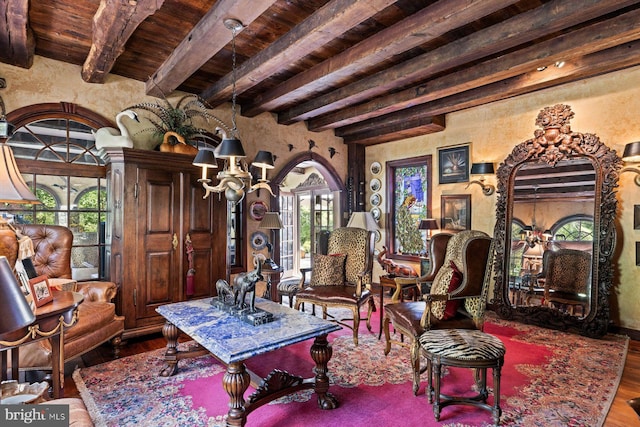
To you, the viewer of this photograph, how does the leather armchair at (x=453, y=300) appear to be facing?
facing the viewer and to the left of the viewer

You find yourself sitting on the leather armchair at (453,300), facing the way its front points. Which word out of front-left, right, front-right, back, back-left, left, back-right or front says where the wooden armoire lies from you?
front-right

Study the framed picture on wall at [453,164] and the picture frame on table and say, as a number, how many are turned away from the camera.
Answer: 0

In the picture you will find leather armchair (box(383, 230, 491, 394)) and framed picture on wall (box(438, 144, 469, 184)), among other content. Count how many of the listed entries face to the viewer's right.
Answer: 0

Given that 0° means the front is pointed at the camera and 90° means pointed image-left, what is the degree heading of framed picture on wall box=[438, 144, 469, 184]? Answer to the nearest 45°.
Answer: approximately 45°

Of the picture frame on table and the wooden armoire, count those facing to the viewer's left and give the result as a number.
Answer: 0

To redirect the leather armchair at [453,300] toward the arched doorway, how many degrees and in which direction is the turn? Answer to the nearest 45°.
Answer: approximately 90° to its right

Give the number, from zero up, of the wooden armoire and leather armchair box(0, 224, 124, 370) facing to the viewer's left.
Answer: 0

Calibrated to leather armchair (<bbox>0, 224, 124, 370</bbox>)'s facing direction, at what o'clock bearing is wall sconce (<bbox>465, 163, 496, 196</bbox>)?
The wall sconce is roughly at 11 o'clock from the leather armchair.

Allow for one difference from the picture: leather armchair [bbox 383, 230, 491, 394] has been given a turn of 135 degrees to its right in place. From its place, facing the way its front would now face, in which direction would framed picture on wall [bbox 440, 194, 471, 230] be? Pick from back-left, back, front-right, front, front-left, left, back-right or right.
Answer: front

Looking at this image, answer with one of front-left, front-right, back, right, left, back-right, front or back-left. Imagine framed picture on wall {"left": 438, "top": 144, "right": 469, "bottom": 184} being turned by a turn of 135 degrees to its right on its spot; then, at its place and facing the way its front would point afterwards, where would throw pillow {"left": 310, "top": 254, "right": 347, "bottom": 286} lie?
back-left

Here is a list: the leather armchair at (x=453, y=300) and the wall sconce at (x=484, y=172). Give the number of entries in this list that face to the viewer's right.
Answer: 0

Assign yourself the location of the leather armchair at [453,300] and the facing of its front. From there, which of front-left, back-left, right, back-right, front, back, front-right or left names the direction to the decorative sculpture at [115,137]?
front-right

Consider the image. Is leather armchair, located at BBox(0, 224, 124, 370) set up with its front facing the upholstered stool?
yes

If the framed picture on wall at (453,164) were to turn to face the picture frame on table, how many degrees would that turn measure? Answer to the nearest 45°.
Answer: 0° — it already faces it
